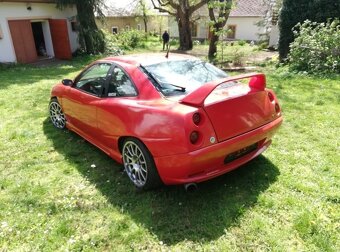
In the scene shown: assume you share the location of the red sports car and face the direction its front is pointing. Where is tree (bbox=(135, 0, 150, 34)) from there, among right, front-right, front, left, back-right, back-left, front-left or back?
front-right

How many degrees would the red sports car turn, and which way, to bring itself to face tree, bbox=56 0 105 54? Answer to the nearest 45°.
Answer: approximately 45° to its right

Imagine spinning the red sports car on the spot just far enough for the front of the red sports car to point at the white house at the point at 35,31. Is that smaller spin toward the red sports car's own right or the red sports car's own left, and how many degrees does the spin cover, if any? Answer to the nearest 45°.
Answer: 0° — it already faces it

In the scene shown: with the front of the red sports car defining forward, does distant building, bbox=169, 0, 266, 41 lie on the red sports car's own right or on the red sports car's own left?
on the red sports car's own right

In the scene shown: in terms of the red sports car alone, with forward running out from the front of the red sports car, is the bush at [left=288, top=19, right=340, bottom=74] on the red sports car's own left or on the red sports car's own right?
on the red sports car's own right

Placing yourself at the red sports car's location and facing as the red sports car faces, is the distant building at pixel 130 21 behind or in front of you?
in front

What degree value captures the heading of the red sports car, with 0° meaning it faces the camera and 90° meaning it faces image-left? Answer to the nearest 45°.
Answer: approximately 135°
